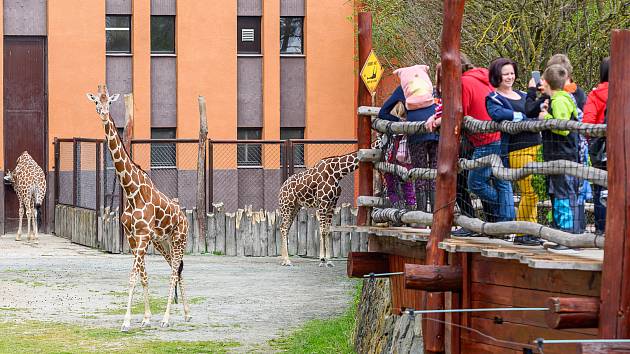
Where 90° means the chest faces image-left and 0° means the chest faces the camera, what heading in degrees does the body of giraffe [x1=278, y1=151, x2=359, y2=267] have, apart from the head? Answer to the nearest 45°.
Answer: approximately 270°

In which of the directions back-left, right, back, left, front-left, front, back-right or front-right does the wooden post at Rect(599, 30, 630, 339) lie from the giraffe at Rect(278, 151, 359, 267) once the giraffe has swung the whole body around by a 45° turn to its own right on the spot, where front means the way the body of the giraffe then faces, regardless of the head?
front-right

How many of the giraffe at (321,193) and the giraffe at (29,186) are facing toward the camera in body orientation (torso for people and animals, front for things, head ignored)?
0

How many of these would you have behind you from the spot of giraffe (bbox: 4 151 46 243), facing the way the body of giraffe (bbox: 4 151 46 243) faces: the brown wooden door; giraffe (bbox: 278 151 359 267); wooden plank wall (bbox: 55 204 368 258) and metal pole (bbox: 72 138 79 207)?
3

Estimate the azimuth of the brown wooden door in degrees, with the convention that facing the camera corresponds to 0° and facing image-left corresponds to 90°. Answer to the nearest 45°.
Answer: approximately 0°

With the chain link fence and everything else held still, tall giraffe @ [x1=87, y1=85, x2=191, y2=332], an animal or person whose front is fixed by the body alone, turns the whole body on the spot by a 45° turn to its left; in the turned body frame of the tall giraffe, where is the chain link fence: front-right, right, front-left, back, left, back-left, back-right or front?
back

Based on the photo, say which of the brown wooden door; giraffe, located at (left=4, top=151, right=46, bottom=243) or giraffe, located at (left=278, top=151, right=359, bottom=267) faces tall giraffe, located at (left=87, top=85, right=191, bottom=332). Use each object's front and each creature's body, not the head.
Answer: the brown wooden door

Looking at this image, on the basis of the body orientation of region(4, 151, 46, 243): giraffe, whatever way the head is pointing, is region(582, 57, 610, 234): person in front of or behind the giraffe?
behind

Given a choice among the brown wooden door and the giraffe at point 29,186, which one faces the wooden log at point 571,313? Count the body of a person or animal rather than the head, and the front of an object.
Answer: the brown wooden door

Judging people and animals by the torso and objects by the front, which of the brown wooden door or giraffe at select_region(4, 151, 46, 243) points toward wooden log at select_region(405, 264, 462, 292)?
the brown wooden door

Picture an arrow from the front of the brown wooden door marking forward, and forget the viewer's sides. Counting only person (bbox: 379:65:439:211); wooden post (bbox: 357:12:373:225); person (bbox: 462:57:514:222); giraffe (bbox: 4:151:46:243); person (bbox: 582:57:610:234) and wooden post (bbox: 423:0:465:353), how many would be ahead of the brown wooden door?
6
